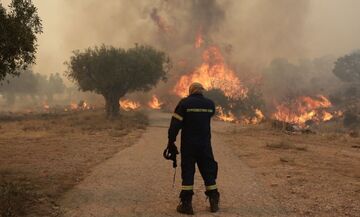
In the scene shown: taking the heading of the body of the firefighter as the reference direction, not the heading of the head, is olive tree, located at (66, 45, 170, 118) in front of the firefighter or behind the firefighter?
in front

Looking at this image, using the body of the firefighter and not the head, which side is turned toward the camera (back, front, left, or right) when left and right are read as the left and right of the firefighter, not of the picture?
back
